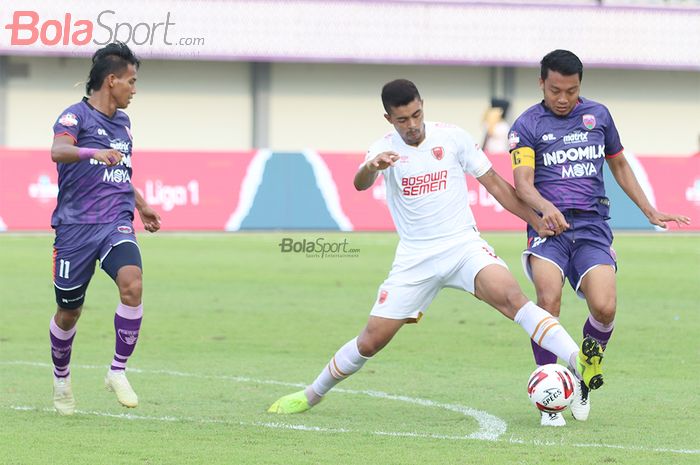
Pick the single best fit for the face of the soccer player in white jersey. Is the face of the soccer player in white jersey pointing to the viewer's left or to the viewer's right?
to the viewer's right

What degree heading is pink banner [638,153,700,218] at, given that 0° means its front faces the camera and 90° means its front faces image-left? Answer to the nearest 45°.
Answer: approximately 0°

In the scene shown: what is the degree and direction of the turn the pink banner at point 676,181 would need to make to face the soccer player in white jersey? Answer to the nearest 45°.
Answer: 0° — it already faces them

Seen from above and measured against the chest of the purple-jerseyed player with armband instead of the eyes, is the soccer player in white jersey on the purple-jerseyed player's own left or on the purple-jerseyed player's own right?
on the purple-jerseyed player's own right

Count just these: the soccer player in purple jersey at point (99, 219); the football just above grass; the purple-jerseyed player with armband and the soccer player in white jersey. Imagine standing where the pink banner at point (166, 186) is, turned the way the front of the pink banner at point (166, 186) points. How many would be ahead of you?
4

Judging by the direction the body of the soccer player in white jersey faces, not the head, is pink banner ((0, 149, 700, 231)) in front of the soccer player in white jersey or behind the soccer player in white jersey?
behind

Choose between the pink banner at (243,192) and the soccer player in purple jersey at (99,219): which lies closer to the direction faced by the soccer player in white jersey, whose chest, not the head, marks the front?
the soccer player in purple jersey

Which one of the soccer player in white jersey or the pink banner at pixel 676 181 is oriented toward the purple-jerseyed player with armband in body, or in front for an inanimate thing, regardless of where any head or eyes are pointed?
the pink banner

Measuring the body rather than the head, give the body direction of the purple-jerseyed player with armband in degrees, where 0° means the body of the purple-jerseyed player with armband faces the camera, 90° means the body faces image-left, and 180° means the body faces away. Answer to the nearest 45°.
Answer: approximately 0°
